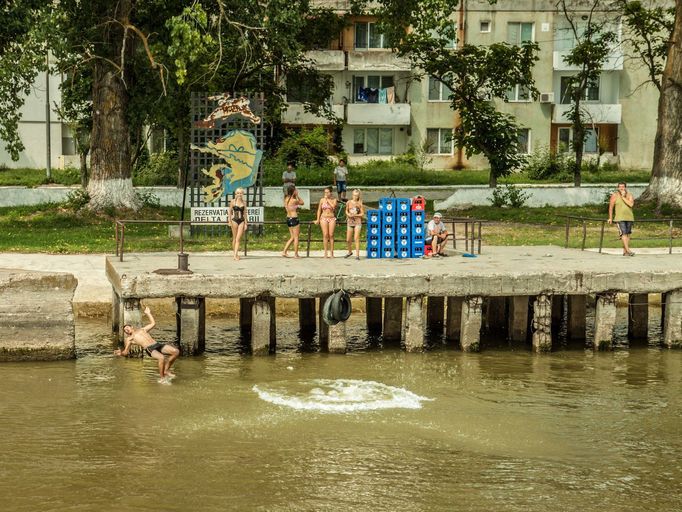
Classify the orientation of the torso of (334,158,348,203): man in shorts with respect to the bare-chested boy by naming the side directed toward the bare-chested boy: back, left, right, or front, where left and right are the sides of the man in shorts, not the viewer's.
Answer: front

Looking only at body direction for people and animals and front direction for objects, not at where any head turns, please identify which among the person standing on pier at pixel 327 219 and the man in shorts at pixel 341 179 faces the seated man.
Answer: the man in shorts

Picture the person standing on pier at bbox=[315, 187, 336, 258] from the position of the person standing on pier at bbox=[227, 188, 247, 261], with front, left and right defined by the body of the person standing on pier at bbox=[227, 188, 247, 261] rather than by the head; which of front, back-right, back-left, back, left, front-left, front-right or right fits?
left

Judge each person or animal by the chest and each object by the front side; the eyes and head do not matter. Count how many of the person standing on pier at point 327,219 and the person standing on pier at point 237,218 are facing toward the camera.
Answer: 2

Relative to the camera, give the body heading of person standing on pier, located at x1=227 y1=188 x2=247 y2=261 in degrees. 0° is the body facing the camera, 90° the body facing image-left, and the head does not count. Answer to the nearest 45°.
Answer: approximately 0°

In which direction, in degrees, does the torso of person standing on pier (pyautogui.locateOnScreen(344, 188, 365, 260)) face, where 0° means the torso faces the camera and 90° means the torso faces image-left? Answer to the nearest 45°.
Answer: approximately 0°
